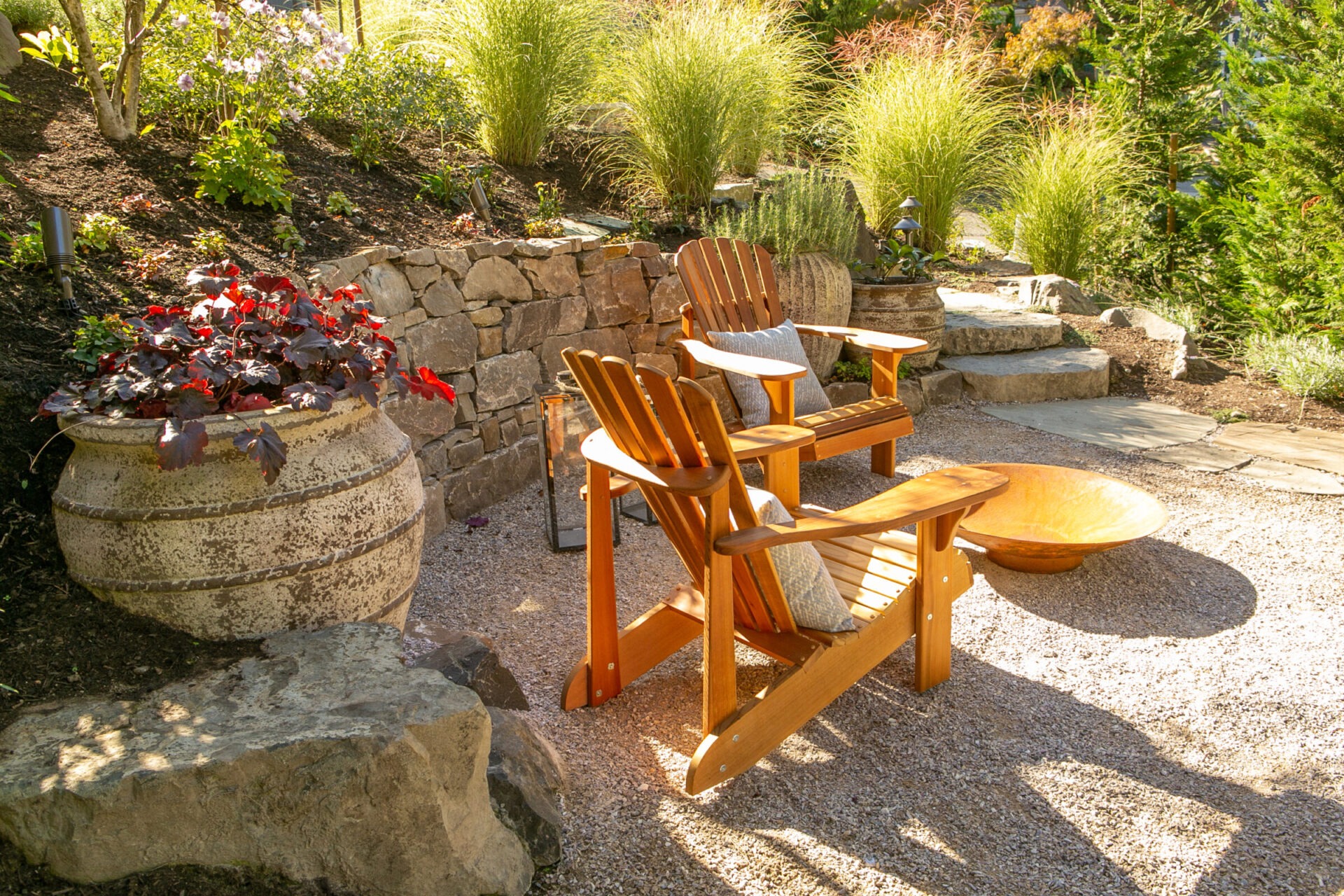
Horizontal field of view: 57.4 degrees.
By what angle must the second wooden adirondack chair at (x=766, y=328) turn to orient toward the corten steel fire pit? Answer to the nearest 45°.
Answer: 0° — it already faces it

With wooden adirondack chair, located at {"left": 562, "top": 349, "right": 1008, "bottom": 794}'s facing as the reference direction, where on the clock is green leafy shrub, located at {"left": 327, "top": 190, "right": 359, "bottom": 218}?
The green leafy shrub is roughly at 9 o'clock from the wooden adirondack chair.

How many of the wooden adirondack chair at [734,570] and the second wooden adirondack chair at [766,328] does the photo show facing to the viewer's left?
0

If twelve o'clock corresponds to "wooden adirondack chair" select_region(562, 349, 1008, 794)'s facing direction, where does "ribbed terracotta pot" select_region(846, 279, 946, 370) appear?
The ribbed terracotta pot is roughly at 11 o'clock from the wooden adirondack chair.

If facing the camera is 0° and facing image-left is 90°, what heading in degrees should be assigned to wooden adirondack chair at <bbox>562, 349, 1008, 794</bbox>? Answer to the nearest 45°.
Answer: approximately 225°

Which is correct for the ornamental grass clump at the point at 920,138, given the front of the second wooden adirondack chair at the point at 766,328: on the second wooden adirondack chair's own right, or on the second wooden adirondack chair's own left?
on the second wooden adirondack chair's own left

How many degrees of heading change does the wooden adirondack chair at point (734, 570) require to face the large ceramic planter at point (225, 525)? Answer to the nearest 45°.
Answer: approximately 135° to its left
